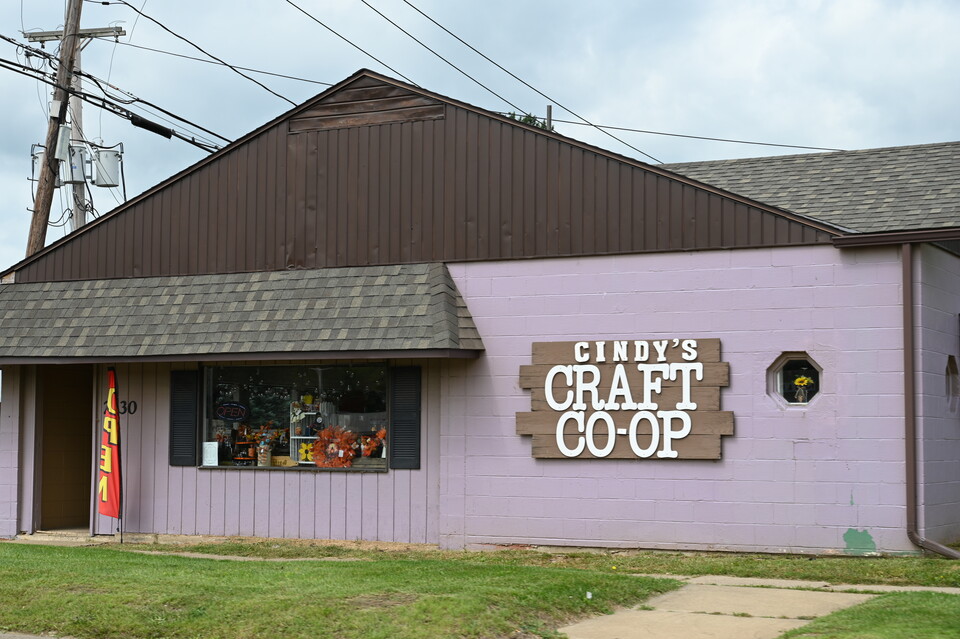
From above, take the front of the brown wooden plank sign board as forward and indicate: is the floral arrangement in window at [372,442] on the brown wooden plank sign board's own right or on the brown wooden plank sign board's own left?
on the brown wooden plank sign board's own right

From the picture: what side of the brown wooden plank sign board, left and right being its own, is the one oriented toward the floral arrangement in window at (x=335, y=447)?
right

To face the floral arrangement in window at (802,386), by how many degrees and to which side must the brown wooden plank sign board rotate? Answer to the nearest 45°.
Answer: approximately 90° to its left

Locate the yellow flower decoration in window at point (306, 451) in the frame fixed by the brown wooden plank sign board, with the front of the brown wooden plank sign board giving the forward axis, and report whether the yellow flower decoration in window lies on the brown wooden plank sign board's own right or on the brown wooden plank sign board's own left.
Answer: on the brown wooden plank sign board's own right

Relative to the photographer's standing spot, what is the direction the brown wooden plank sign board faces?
facing the viewer
